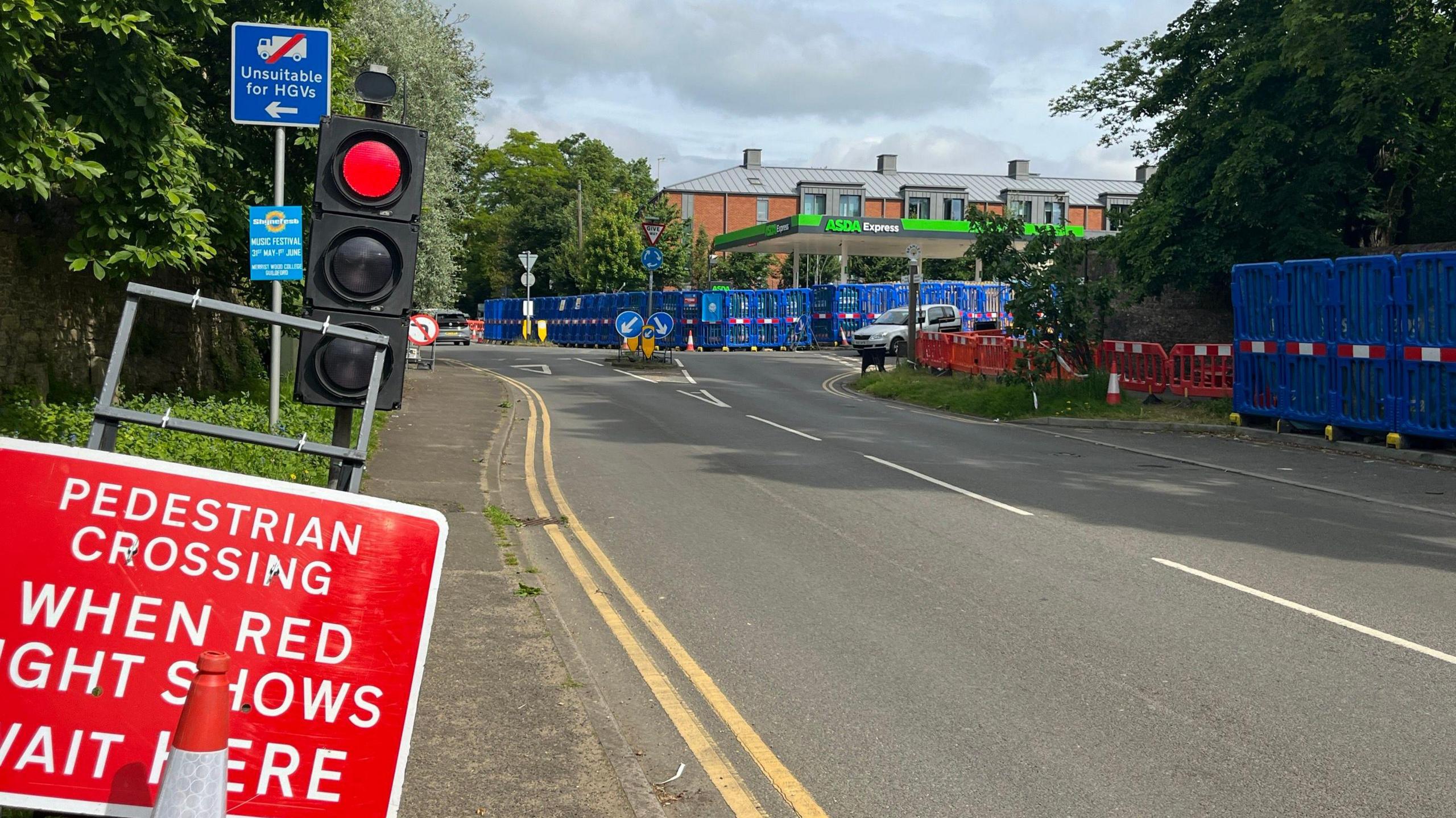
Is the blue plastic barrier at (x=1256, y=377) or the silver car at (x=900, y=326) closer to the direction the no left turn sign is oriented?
the blue plastic barrier

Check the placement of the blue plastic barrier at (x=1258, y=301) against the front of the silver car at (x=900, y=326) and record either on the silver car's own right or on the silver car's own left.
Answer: on the silver car's own left

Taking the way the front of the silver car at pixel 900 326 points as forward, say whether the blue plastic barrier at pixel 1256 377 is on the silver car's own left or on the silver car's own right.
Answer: on the silver car's own left

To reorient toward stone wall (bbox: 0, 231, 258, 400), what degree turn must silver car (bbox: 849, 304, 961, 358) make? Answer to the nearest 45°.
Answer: approximately 45° to its left

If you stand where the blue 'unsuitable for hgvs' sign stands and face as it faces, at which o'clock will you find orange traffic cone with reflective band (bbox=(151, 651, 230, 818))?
The orange traffic cone with reflective band is roughly at 12 o'clock from the blue 'unsuitable for hgvs' sign.

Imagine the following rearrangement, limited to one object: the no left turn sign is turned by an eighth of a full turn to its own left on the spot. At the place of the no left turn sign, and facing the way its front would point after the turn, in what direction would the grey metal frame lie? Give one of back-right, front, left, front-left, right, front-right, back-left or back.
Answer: front-right

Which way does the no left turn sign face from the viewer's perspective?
toward the camera

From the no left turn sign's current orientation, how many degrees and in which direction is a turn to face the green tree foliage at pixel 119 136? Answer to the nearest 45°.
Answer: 0° — it already faces it

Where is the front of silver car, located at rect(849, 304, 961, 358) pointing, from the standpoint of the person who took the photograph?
facing the viewer and to the left of the viewer

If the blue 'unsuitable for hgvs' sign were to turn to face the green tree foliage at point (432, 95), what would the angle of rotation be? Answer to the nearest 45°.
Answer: approximately 180°

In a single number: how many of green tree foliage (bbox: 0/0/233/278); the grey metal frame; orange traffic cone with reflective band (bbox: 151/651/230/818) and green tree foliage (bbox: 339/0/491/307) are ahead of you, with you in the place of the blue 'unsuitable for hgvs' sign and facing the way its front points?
2

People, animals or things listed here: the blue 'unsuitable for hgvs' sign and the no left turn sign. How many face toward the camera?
2
